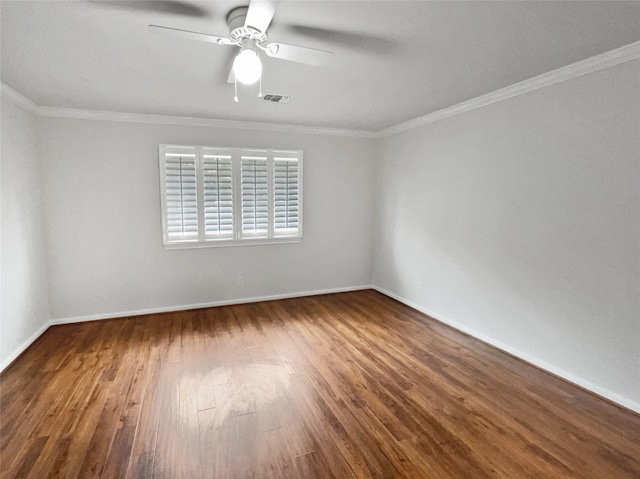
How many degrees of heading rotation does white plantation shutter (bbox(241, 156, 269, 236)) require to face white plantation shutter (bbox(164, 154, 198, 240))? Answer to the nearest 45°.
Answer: approximately 90° to its right

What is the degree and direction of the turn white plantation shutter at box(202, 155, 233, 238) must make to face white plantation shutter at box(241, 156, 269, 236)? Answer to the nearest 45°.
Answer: approximately 90° to its left

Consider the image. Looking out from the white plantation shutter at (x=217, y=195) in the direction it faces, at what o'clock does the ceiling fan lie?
The ceiling fan is roughly at 12 o'clock from the white plantation shutter.

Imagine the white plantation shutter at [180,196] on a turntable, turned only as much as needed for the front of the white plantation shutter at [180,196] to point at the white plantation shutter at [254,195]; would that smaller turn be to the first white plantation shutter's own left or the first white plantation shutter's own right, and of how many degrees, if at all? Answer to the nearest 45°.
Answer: approximately 90° to the first white plantation shutter's own left

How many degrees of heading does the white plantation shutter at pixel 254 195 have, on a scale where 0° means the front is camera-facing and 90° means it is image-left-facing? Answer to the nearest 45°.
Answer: approximately 0°

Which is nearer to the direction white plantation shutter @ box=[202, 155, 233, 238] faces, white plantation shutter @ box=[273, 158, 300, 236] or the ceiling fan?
the ceiling fan

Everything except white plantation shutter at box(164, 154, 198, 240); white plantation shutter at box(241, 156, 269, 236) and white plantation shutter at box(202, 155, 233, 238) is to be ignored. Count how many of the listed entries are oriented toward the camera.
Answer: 3

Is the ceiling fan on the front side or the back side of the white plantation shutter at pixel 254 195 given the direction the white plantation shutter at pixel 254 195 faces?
on the front side

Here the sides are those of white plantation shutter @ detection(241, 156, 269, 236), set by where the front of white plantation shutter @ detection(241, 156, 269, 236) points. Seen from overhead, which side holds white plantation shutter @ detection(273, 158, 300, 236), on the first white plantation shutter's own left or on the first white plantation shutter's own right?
on the first white plantation shutter's own left
